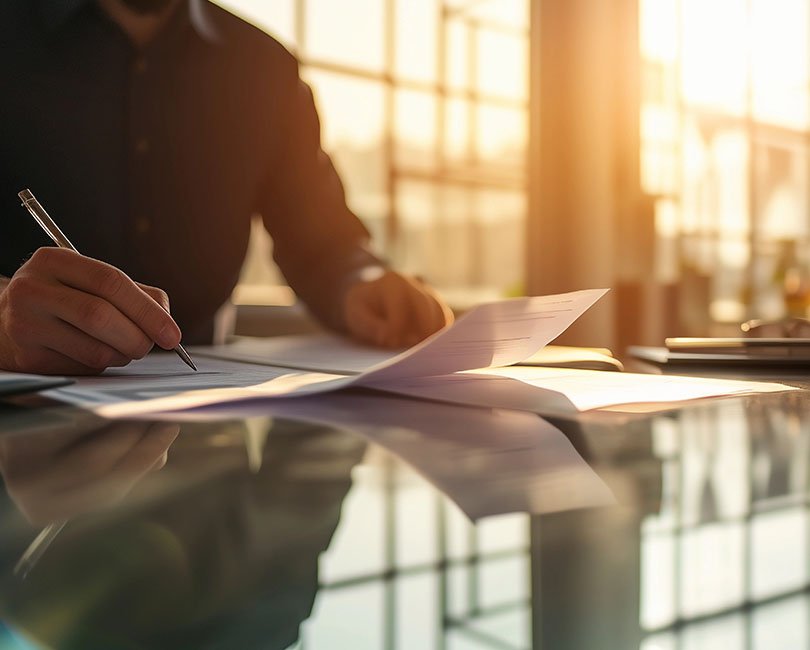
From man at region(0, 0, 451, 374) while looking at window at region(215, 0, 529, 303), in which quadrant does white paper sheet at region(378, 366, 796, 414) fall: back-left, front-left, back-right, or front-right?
back-right

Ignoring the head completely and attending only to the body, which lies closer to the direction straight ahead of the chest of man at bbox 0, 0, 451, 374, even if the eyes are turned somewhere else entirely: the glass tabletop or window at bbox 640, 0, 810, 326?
the glass tabletop

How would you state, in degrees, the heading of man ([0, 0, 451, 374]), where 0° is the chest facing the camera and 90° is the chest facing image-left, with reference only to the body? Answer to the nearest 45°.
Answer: approximately 0°

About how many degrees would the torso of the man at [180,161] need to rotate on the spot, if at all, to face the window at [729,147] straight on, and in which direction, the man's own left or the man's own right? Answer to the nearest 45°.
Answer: approximately 135° to the man's own left

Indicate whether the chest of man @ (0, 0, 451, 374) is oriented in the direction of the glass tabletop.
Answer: yes

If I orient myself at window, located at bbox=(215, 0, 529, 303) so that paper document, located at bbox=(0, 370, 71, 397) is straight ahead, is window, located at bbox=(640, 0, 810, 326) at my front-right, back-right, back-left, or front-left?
back-left
